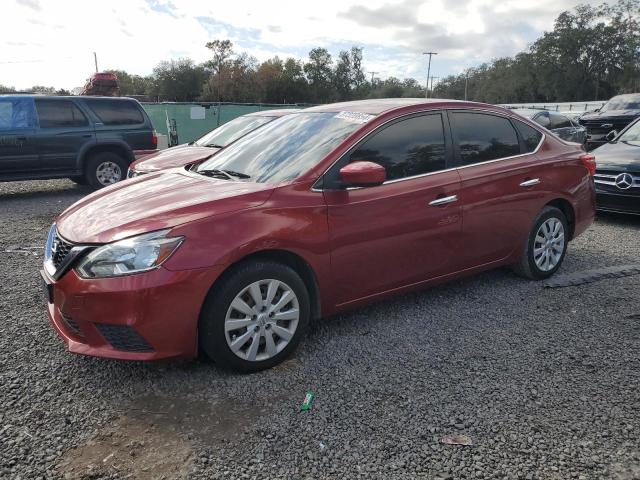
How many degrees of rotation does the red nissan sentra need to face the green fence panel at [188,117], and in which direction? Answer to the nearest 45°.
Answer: approximately 135° to its right

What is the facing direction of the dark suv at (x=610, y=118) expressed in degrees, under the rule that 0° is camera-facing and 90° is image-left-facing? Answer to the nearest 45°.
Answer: approximately 45°

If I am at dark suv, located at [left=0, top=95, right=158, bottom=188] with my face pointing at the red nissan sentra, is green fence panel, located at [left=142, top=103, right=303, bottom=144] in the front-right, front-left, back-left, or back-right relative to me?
back-left

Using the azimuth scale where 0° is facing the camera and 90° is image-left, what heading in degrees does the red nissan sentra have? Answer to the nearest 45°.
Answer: approximately 45°

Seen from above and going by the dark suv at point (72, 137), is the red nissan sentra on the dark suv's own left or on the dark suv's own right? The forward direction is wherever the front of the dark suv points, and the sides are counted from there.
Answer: on the dark suv's own left

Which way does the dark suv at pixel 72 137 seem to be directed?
to the viewer's left

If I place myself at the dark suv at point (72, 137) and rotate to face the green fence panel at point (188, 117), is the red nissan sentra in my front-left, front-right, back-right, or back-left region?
back-right
